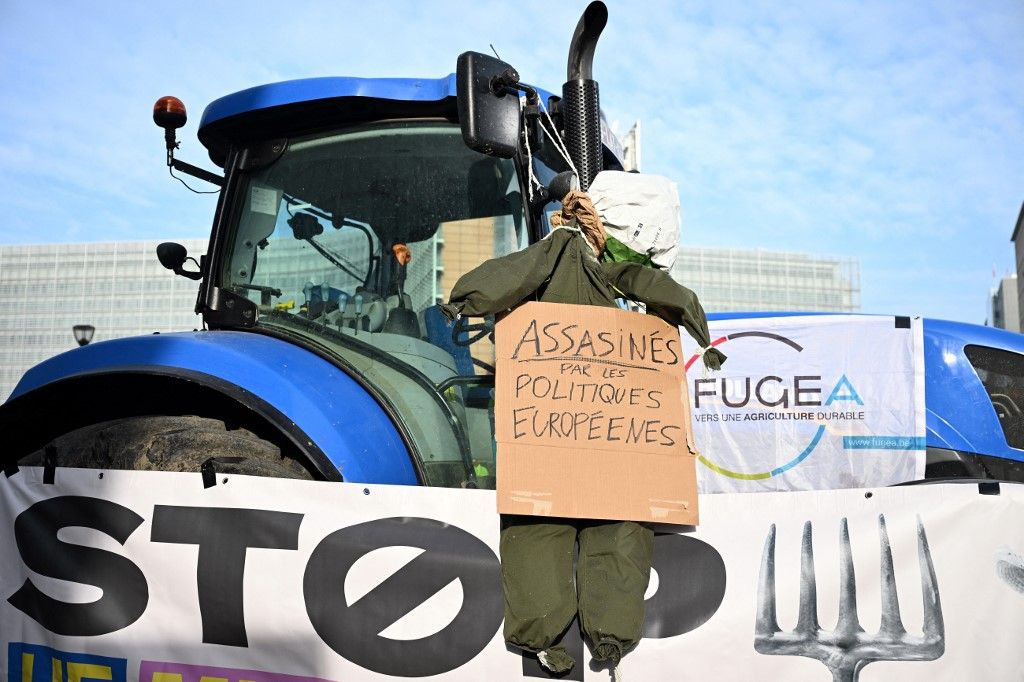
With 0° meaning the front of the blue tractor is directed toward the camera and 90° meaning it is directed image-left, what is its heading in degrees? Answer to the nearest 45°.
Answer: approximately 270°

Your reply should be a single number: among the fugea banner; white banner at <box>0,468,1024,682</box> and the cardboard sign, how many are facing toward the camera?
3

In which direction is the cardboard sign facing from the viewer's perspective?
toward the camera

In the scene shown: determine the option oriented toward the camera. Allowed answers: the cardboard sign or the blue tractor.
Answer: the cardboard sign

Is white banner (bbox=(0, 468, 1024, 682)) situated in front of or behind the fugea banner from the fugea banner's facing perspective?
in front

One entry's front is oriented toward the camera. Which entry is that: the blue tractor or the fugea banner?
the fugea banner

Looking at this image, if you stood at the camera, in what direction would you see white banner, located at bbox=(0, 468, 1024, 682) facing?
facing the viewer

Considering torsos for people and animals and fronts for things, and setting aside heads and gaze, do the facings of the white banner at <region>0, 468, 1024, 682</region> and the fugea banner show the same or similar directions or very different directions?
same or similar directions

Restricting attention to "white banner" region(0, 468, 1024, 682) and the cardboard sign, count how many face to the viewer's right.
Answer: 0

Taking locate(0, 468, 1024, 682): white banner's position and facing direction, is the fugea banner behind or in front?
behind
